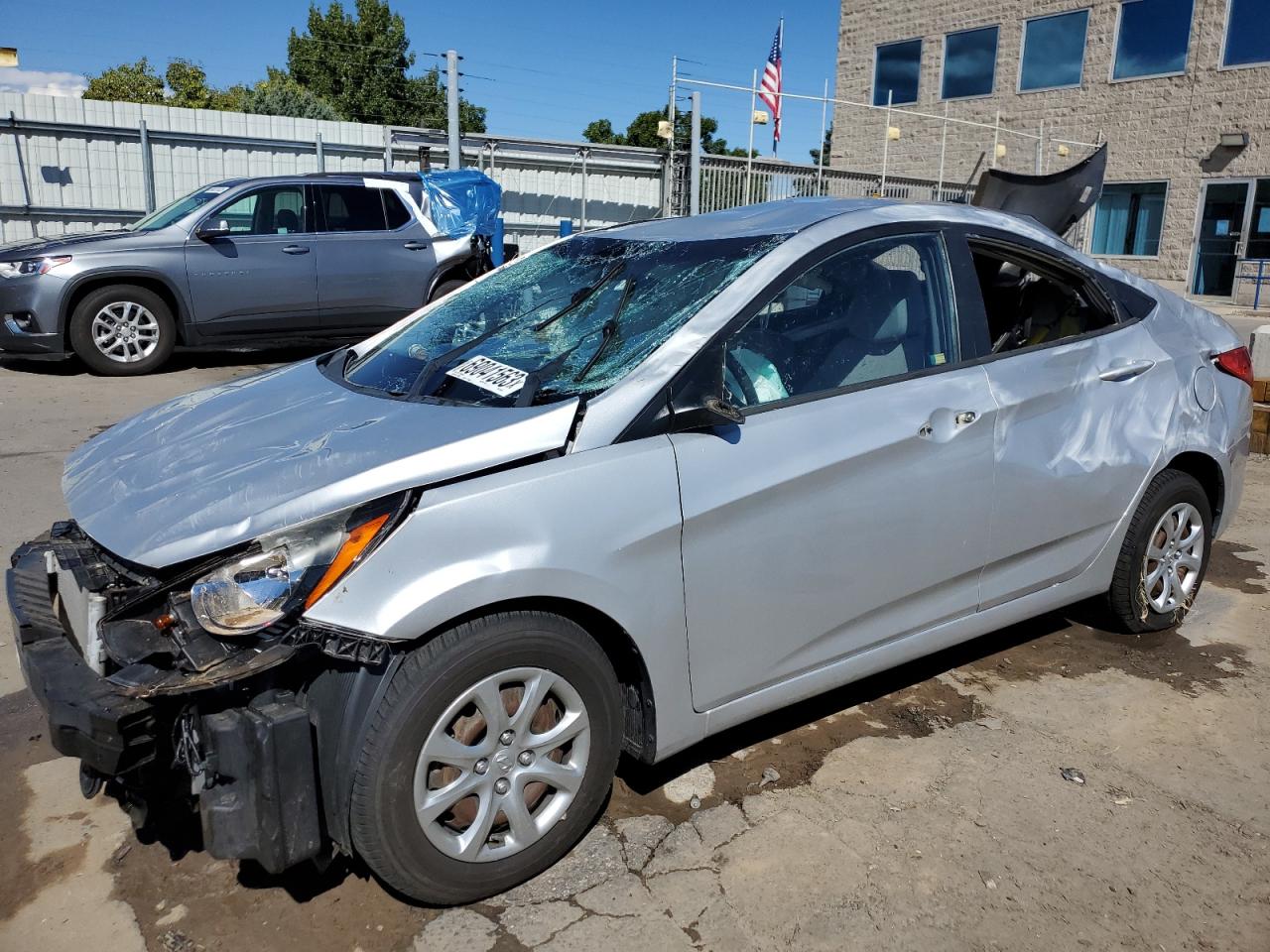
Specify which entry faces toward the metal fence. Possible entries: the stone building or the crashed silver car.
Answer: the stone building

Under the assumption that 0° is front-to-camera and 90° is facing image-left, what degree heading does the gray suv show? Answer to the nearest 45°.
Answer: approximately 90°

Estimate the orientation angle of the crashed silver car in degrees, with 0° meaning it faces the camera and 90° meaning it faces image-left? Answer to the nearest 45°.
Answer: approximately 45°

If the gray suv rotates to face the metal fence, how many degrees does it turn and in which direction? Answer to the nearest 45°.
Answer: approximately 90° to its right

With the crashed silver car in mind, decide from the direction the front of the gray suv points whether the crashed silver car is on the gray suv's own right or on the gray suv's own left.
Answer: on the gray suv's own left

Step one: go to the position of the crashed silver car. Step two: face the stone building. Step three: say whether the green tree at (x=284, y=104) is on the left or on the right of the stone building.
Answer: left

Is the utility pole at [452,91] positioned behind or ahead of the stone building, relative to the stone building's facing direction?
ahead

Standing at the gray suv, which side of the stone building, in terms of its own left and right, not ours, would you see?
front

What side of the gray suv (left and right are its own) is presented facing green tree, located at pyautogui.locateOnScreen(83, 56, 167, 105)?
right

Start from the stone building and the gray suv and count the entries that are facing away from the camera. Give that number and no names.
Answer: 0
